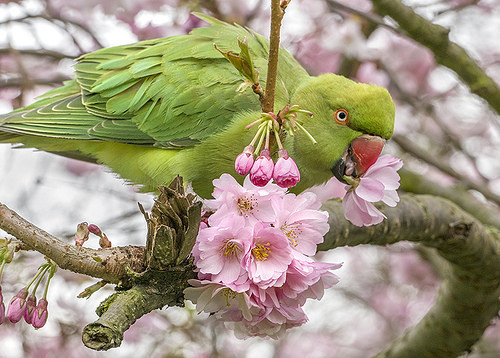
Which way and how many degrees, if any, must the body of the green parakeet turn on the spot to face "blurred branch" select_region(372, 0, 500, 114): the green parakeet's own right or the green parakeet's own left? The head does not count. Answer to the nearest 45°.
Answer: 0° — it already faces it

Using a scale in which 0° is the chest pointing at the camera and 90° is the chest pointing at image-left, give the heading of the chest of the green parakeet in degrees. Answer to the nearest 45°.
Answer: approximately 270°

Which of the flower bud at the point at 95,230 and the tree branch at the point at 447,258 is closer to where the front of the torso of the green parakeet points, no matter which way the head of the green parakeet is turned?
the tree branch

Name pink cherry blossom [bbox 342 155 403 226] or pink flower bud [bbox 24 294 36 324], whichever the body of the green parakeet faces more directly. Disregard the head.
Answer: the pink cherry blossom

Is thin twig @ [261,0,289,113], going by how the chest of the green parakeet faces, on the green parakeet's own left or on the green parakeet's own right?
on the green parakeet's own right

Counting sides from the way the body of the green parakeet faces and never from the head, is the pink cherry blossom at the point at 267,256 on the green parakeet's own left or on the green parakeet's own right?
on the green parakeet's own right

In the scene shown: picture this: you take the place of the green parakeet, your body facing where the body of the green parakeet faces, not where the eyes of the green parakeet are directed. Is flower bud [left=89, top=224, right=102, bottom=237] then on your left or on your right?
on your right

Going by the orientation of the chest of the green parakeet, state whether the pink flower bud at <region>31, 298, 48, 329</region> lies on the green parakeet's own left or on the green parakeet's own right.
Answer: on the green parakeet's own right

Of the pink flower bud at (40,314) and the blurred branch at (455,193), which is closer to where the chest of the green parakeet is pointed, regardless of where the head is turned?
the blurred branch

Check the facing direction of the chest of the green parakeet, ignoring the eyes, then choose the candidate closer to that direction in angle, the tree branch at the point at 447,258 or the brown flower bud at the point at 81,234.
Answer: the tree branch
